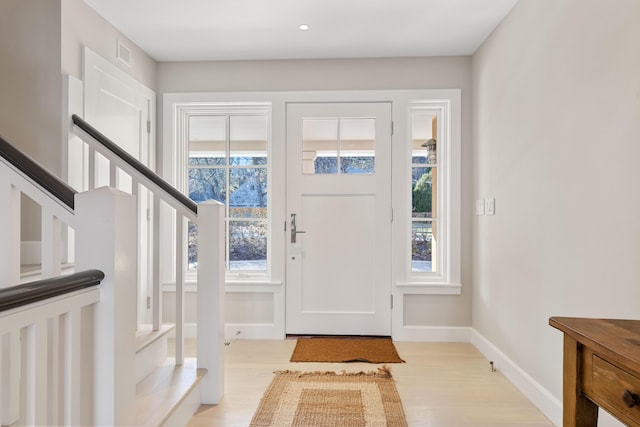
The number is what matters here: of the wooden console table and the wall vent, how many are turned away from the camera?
0

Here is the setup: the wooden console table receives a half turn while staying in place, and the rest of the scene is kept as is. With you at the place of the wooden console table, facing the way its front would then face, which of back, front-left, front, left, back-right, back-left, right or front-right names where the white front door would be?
left

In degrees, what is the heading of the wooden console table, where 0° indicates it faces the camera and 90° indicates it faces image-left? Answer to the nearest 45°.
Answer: approximately 45°

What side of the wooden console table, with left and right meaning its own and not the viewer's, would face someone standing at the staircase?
front

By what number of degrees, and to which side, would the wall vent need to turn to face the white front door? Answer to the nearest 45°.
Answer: approximately 45° to its left

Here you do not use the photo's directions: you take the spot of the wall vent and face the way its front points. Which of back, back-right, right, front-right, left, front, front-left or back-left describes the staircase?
front-right

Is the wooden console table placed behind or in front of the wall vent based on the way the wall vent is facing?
in front

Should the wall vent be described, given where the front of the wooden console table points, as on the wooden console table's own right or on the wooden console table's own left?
on the wooden console table's own right
